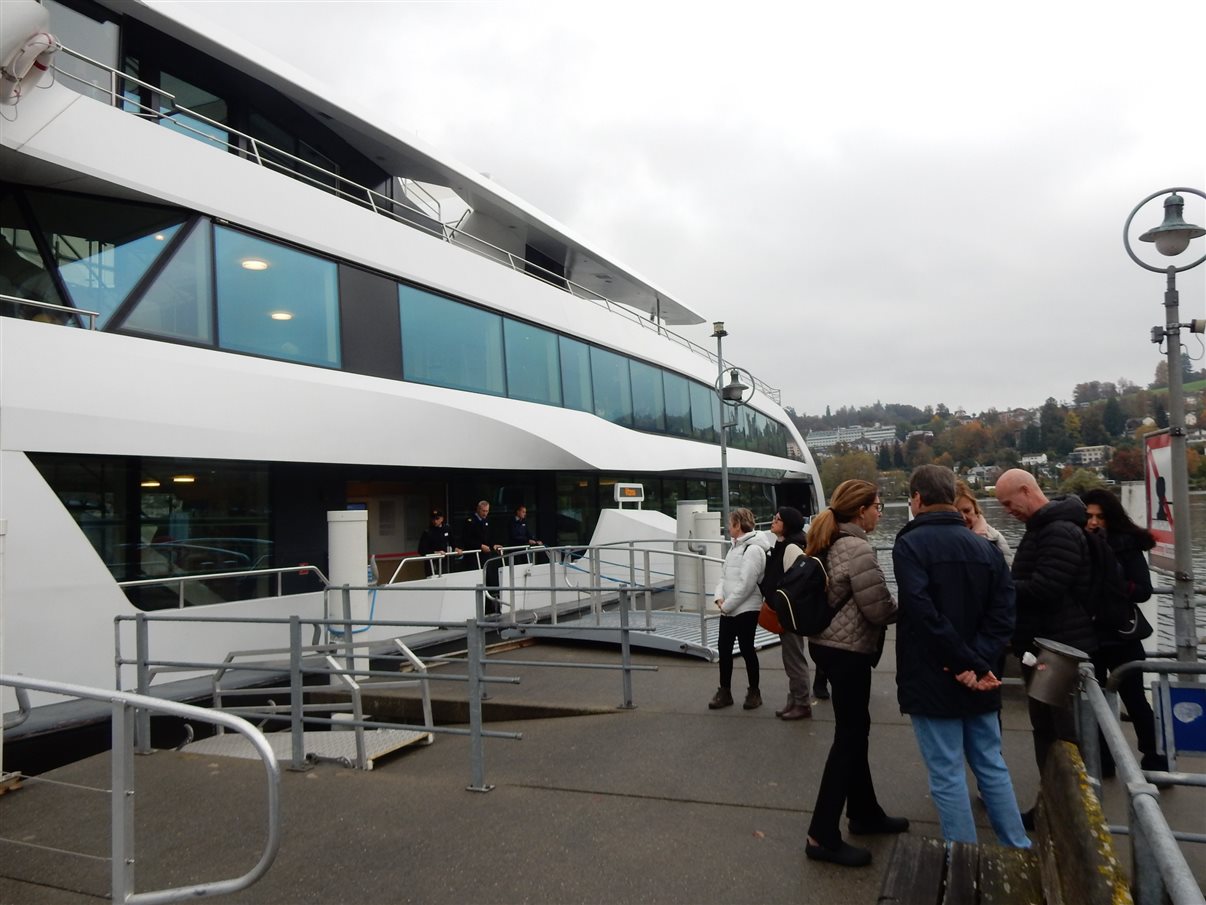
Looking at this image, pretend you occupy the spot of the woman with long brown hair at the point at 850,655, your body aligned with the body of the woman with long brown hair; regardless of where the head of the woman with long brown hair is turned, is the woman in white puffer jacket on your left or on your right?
on your left

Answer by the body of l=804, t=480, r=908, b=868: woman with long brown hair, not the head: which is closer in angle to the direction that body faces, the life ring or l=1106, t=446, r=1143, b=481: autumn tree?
the autumn tree

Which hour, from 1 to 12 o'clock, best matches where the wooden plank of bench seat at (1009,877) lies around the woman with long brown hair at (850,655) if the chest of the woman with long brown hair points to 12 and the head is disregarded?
The wooden plank of bench seat is roughly at 2 o'clock from the woman with long brown hair.
